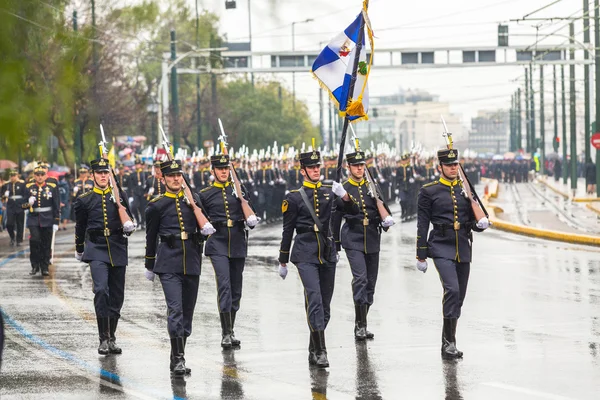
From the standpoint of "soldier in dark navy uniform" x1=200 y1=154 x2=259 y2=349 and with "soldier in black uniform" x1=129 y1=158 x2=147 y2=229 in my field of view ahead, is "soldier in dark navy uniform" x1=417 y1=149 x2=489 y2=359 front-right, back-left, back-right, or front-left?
back-right

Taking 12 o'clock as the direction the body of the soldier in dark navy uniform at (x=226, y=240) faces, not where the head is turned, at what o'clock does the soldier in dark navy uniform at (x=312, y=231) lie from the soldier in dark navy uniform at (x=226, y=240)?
the soldier in dark navy uniform at (x=312, y=231) is roughly at 11 o'clock from the soldier in dark navy uniform at (x=226, y=240).

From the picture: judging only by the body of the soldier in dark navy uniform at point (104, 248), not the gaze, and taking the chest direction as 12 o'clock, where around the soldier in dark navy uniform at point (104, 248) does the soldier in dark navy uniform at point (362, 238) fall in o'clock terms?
the soldier in dark navy uniform at point (362, 238) is roughly at 9 o'clock from the soldier in dark navy uniform at point (104, 248).

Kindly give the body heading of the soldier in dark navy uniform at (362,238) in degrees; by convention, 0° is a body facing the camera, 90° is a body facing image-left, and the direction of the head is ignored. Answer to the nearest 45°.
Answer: approximately 0°

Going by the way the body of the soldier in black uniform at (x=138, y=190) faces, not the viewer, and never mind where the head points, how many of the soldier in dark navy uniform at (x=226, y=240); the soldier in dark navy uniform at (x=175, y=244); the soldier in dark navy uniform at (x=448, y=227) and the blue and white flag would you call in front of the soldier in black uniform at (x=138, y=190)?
4

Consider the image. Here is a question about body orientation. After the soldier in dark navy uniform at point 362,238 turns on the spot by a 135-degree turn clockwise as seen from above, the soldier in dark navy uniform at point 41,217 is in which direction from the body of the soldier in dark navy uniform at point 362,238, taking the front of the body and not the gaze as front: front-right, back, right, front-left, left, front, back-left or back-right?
front
